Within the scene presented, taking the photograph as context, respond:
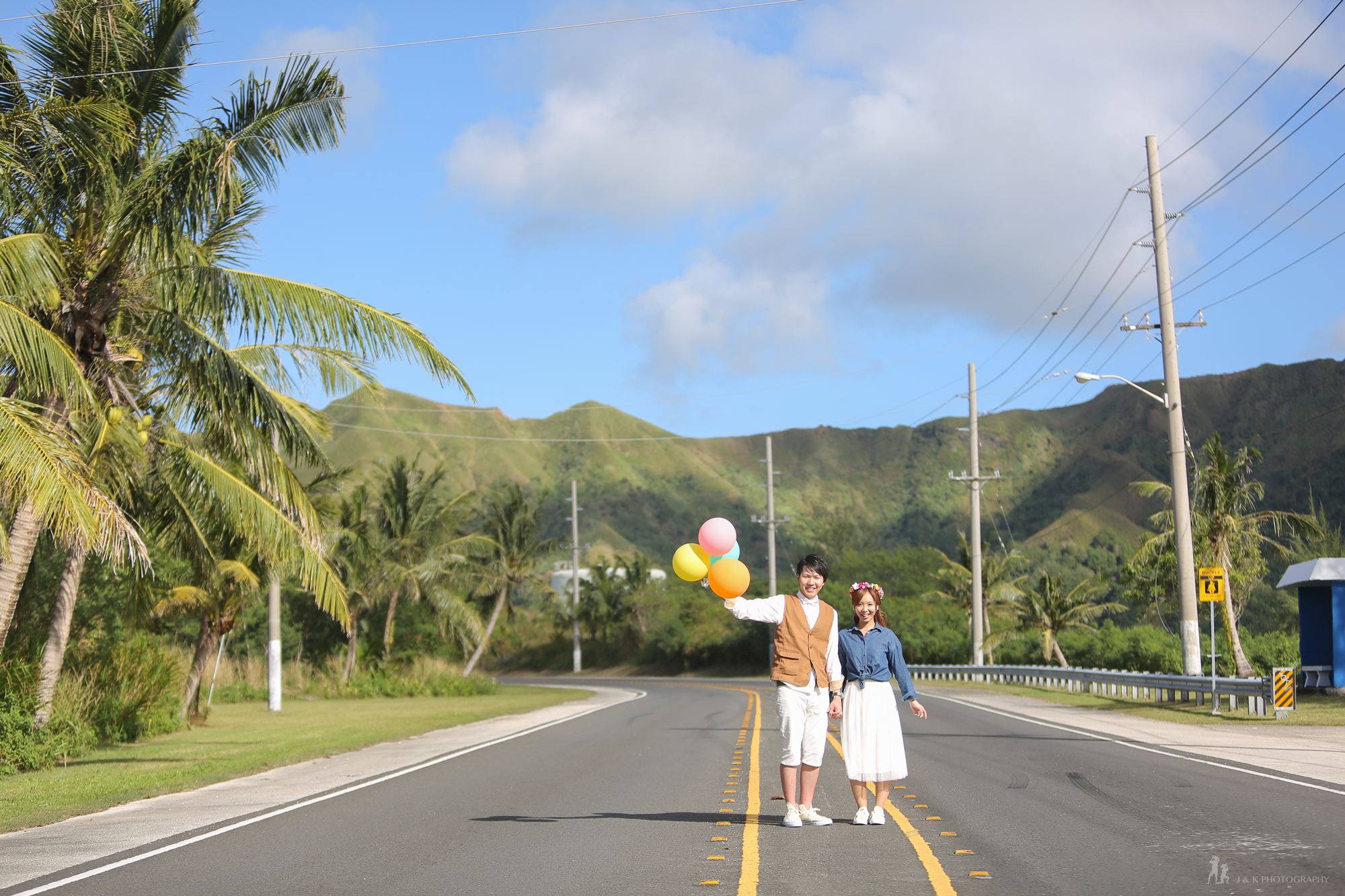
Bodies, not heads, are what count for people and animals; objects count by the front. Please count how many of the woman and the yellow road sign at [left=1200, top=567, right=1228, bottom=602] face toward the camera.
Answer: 2

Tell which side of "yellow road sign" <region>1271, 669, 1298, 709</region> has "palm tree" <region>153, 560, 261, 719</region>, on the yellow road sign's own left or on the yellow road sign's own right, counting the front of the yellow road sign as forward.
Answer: on the yellow road sign's own right

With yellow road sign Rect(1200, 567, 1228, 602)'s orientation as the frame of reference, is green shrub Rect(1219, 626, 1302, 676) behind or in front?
behind

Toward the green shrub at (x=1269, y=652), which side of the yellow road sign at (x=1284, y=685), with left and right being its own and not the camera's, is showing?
back

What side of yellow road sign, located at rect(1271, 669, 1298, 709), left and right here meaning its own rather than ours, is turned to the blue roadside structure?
back

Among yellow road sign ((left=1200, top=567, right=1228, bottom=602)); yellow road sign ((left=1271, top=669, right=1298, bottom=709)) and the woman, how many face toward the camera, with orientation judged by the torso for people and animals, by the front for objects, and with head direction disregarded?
3

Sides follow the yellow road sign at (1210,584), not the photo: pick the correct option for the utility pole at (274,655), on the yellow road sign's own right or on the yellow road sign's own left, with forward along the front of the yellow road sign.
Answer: on the yellow road sign's own right
